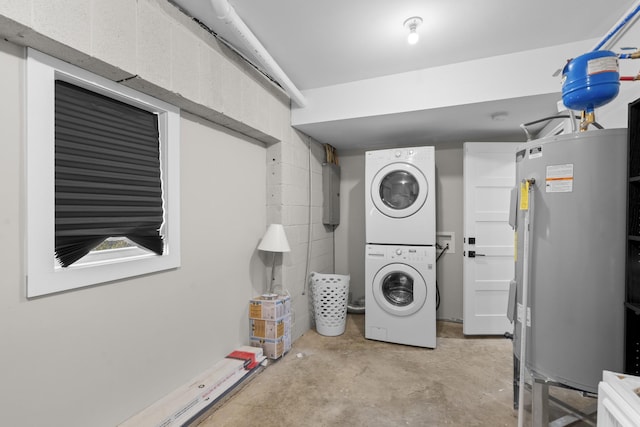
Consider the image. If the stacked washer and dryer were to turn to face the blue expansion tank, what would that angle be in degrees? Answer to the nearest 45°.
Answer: approximately 45° to its left

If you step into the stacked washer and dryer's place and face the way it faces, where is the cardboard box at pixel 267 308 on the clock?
The cardboard box is roughly at 2 o'clock from the stacked washer and dryer.

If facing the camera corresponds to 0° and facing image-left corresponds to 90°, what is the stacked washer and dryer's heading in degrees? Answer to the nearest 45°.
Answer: approximately 0°

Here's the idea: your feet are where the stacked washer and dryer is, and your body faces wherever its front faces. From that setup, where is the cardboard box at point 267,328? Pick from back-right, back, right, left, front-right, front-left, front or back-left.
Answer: front-right

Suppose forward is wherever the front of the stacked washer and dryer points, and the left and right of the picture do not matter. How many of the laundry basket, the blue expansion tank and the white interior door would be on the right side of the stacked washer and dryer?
1

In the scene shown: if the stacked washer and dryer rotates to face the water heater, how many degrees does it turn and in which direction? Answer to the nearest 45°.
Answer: approximately 45° to its left

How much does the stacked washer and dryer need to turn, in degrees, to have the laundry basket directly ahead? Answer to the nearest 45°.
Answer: approximately 90° to its right

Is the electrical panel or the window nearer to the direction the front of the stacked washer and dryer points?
the window

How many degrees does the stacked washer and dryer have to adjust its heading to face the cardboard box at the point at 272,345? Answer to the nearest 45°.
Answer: approximately 45° to its right

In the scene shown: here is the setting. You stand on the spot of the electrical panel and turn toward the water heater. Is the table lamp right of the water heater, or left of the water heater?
right

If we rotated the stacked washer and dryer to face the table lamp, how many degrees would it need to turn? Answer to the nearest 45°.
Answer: approximately 45° to its right

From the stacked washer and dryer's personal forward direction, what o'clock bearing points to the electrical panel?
The electrical panel is roughly at 4 o'clock from the stacked washer and dryer.
